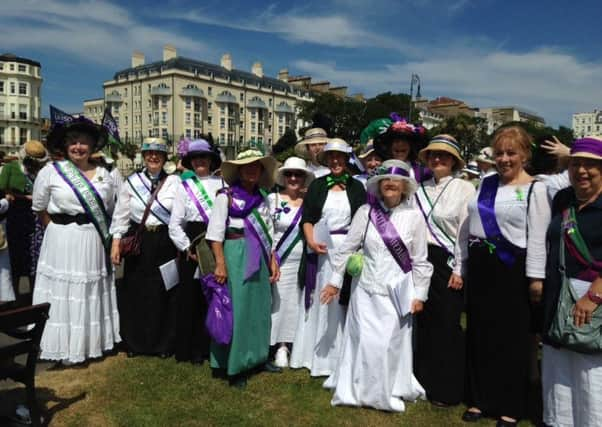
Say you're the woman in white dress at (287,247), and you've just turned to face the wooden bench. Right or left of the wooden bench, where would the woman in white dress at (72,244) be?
right

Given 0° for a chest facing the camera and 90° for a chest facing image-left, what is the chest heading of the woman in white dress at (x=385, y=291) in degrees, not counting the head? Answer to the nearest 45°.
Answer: approximately 0°

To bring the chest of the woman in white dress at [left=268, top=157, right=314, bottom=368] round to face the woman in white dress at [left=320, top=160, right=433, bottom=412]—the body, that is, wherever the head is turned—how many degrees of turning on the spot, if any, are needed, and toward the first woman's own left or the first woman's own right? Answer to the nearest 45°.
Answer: approximately 45° to the first woman's own left

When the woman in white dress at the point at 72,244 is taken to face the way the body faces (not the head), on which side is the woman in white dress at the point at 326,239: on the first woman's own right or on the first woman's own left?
on the first woman's own left

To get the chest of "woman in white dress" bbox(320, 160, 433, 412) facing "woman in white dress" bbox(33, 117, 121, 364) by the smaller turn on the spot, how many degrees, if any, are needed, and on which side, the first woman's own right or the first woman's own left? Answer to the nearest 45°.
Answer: approximately 90° to the first woman's own right

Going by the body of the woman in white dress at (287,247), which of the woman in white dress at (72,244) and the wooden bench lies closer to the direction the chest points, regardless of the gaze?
the wooden bench

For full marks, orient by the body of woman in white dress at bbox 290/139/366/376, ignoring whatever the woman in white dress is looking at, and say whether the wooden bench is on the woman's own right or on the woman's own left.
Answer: on the woman's own right
